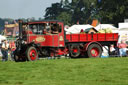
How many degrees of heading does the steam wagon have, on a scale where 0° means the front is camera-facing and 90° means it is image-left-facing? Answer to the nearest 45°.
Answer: approximately 45°
